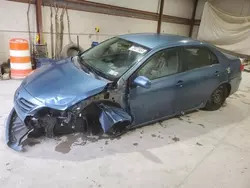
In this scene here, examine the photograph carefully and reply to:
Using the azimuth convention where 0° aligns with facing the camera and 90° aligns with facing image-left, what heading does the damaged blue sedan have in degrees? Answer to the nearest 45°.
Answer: approximately 45°

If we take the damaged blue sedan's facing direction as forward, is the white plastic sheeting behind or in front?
behind

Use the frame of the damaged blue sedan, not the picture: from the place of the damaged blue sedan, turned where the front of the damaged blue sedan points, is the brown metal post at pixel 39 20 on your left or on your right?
on your right

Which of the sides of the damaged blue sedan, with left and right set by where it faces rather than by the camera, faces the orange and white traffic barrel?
right

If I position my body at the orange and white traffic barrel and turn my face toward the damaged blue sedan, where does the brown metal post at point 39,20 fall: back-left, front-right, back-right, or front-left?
back-left
